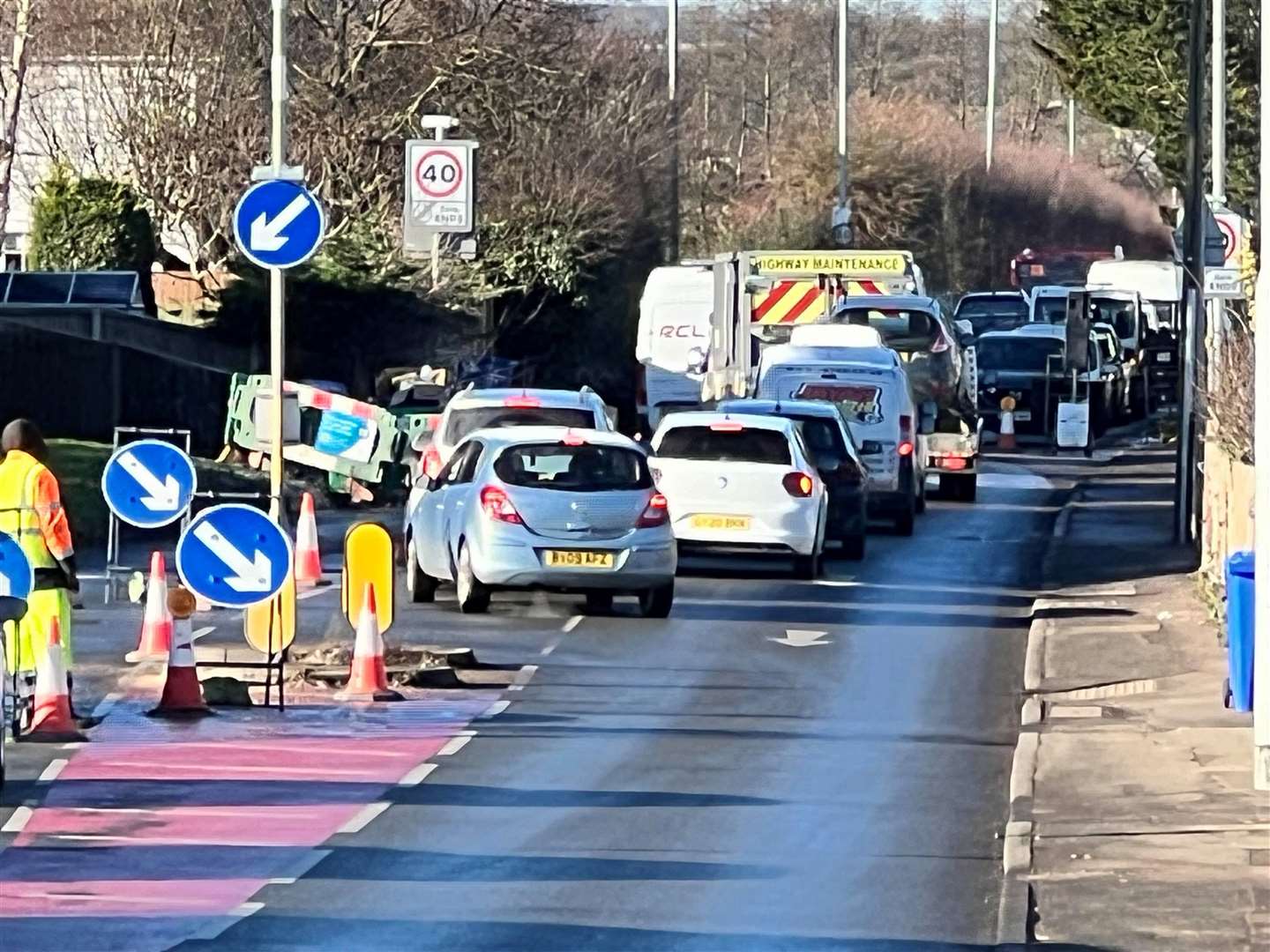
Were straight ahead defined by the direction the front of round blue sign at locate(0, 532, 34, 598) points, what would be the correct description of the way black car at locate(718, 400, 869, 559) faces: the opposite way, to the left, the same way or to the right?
the opposite way

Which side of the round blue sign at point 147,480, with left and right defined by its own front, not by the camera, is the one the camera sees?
front

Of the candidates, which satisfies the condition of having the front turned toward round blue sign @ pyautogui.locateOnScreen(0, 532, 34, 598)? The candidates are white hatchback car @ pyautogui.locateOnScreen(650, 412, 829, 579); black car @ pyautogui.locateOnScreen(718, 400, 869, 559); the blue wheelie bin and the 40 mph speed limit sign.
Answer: the 40 mph speed limit sign

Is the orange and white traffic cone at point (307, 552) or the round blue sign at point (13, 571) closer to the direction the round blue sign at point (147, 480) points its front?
the round blue sign

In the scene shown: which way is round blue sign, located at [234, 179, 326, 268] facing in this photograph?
toward the camera

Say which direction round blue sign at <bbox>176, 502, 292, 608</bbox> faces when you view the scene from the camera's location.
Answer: facing the viewer

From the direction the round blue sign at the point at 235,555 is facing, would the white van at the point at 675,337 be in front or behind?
behind

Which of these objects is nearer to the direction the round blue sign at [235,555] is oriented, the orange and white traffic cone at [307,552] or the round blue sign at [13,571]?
the round blue sign
